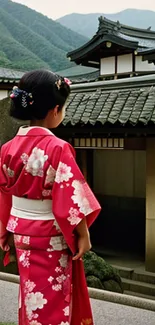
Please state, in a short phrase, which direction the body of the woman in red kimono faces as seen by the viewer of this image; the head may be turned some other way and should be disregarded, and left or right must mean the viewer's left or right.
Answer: facing away from the viewer and to the right of the viewer

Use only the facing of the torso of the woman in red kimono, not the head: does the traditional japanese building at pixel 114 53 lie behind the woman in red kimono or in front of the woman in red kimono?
in front

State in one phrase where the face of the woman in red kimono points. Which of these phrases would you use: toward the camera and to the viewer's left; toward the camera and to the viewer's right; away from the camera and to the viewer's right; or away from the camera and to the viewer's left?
away from the camera and to the viewer's right

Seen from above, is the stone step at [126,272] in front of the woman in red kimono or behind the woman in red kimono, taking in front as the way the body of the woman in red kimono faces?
in front

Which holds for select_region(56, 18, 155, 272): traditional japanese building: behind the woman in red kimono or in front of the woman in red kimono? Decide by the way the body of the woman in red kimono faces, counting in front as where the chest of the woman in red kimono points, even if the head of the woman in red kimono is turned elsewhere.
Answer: in front
